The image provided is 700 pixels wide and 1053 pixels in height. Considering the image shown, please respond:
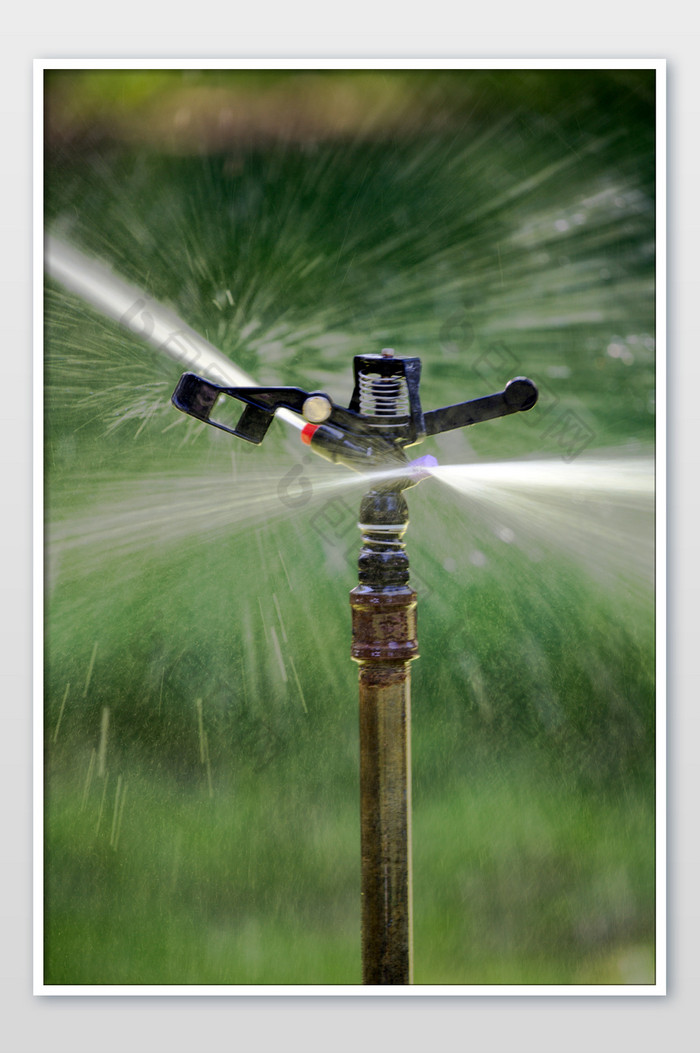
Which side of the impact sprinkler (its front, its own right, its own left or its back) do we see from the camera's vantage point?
left
